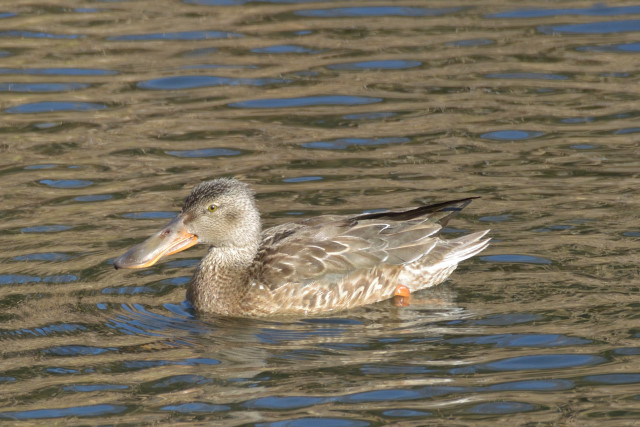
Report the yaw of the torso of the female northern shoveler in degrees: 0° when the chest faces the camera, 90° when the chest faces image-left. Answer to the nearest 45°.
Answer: approximately 90°
